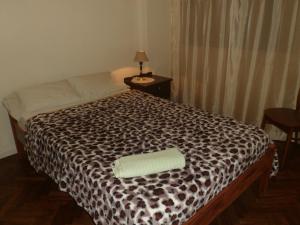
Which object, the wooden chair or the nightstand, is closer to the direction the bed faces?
the wooden chair

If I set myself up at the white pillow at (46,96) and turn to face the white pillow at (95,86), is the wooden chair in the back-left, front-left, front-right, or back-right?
front-right

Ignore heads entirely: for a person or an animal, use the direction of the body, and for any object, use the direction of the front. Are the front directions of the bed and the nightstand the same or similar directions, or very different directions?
same or similar directions

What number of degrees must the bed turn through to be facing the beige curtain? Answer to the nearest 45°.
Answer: approximately 90° to its left

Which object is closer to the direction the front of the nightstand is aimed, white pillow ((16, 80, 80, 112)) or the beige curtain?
the beige curtain

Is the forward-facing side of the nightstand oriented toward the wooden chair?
yes

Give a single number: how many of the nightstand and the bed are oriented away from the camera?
0

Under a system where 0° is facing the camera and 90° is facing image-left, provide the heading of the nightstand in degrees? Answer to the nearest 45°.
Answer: approximately 315°

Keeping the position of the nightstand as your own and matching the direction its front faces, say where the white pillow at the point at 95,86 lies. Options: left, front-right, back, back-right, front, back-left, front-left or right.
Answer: right

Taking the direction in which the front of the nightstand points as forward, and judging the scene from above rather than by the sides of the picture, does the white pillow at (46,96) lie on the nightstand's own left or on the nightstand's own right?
on the nightstand's own right
